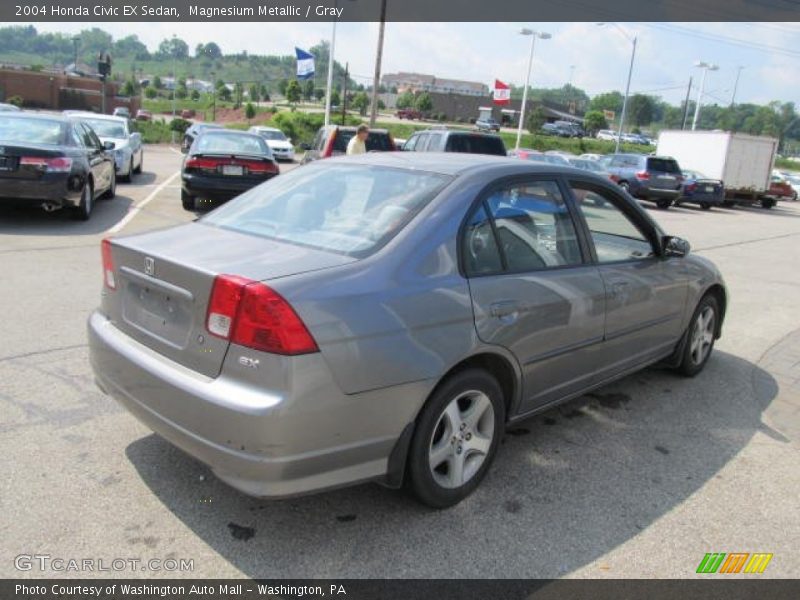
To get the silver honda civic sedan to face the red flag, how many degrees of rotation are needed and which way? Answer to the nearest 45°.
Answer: approximately 45° to its left

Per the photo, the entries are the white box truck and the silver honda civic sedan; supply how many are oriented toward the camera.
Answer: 0

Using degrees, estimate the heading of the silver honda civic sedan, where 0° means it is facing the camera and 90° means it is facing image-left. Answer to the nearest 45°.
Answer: approximately 225°

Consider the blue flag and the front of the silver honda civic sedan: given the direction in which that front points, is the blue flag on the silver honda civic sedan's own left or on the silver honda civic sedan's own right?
on the silver honda civic sedan's own left

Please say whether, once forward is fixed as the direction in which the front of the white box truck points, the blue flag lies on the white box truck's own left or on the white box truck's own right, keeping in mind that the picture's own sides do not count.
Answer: on the white box truck's own left
